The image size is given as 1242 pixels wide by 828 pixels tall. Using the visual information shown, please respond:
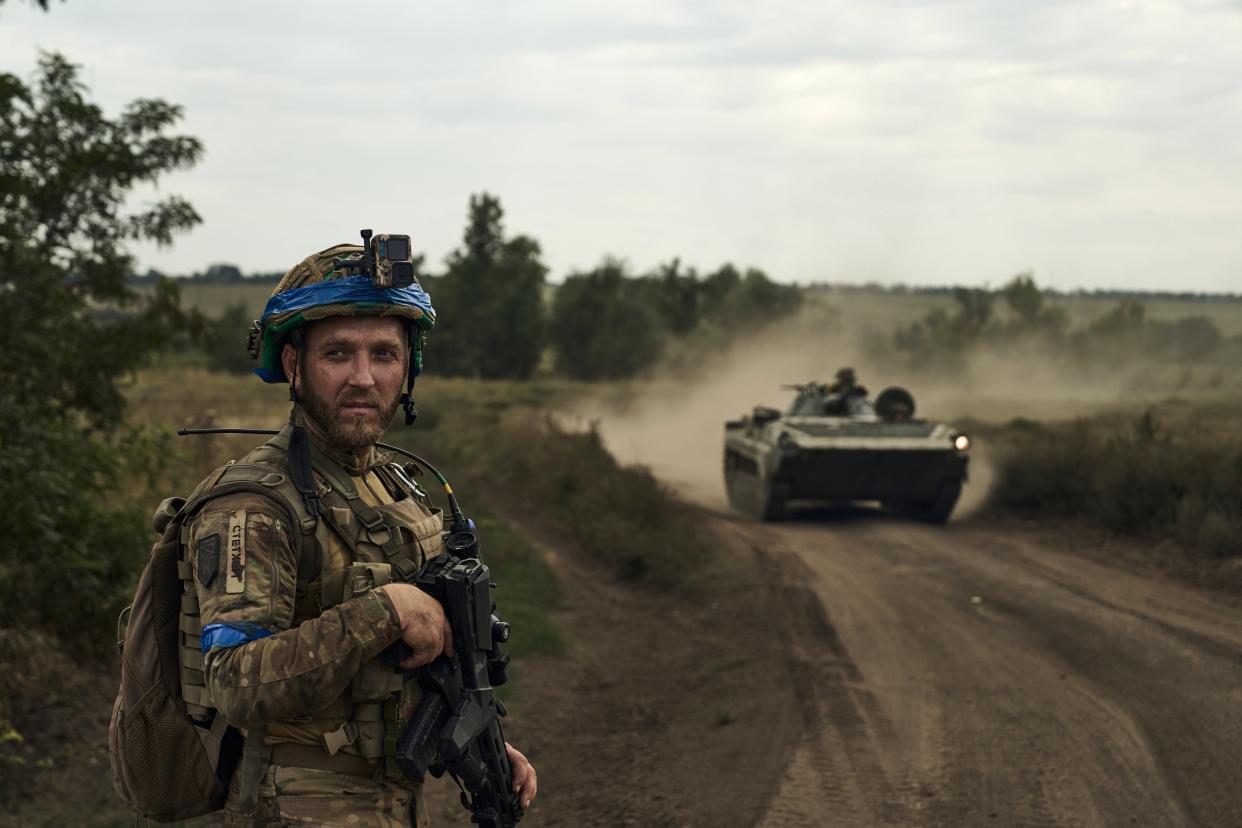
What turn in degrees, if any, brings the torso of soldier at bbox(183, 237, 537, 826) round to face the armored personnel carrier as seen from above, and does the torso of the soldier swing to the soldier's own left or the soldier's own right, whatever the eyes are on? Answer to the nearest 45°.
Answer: approximately 90° to the soldier's own left

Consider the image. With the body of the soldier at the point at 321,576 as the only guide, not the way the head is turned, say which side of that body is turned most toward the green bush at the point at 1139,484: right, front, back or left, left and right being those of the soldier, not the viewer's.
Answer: left

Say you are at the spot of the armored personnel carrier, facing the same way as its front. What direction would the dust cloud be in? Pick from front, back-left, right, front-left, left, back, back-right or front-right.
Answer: back

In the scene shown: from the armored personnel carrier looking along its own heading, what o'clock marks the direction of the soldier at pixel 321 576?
The soldier is roughly at 12 o'clock from the armored personnel carrier.

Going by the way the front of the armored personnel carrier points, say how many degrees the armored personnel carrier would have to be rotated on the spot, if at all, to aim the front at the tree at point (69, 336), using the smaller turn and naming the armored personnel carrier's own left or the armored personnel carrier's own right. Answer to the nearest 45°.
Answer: approximately 45° to the armored personnel carrier's own right

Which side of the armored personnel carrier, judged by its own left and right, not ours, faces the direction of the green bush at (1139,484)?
left

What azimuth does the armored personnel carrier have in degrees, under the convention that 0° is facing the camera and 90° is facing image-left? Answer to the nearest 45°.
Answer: approximately 0°

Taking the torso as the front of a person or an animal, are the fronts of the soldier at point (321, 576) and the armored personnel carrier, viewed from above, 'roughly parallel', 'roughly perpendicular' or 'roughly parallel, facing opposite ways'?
roughly perpendicular

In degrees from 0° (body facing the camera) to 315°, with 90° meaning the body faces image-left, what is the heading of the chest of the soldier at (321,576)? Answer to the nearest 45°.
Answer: approximately 315°
